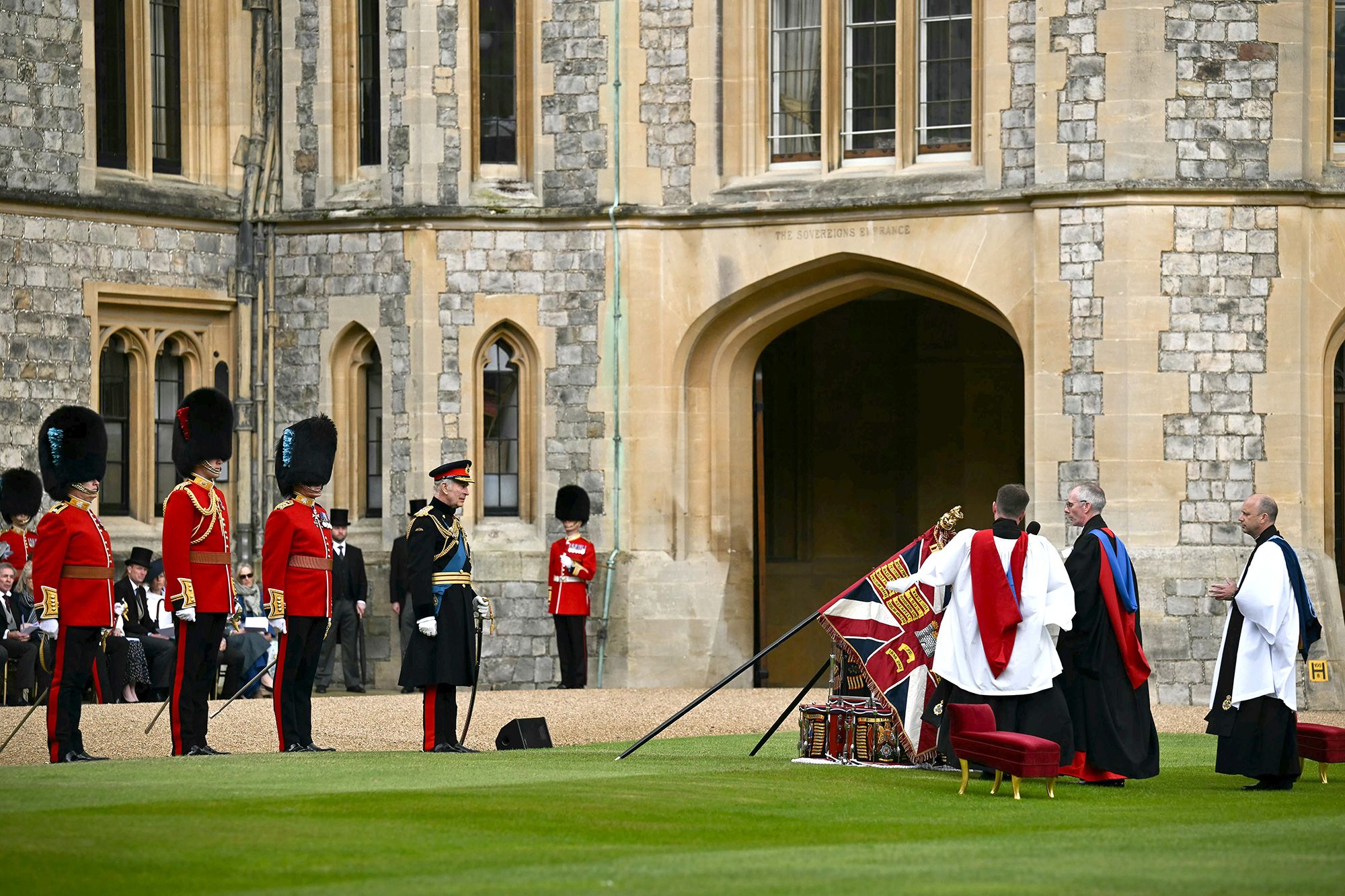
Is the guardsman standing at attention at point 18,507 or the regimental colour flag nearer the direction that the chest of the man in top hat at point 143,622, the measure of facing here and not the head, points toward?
the regimental colour flag

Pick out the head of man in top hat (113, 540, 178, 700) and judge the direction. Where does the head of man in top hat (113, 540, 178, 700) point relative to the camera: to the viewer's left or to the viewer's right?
to the viewer's right

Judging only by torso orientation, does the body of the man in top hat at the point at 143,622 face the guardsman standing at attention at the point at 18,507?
no

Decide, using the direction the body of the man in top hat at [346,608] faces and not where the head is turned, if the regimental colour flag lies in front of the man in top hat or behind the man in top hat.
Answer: in front

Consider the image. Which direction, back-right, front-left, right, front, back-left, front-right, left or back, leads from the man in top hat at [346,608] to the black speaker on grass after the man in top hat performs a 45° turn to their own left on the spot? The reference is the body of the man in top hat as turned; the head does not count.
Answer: front-right

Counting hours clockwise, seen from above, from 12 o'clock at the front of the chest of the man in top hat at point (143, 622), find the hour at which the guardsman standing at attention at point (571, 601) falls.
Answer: The guardsman standing at attention is roughly at 10 o'clock from the man in top hat.

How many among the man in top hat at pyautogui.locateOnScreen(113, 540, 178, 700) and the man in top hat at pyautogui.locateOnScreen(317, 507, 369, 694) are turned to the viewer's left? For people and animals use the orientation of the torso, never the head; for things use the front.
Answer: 0

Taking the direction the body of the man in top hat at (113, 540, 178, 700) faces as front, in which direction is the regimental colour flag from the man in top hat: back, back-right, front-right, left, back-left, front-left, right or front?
front

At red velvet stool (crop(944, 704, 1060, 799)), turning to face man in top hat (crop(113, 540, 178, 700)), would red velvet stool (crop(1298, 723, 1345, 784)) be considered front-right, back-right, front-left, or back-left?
back-right

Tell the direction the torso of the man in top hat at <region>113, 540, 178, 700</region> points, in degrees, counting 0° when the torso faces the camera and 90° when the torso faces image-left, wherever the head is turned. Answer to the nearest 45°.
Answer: approximately 315°

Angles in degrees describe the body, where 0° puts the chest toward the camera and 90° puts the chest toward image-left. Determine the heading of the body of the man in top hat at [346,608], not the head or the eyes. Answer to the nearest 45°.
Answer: approximately 0°

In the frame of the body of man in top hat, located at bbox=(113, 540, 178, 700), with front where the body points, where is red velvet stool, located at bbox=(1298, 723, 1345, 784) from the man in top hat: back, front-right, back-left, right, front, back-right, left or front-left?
front

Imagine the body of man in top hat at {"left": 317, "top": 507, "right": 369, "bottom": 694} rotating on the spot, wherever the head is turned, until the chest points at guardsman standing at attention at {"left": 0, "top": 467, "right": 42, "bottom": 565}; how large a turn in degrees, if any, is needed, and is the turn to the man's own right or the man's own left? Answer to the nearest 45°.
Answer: approximately 45° to the man's own right

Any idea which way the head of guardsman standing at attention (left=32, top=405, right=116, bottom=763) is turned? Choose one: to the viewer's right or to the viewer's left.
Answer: to the viewer's right

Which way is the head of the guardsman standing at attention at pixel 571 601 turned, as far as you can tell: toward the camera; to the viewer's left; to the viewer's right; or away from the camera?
toward the camera

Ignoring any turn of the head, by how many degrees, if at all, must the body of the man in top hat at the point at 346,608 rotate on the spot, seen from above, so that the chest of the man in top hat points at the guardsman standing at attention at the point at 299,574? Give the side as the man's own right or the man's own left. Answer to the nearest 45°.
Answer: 0° — they already face them
